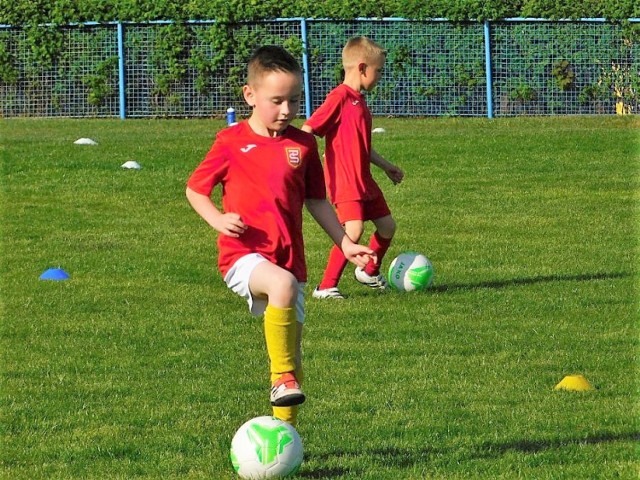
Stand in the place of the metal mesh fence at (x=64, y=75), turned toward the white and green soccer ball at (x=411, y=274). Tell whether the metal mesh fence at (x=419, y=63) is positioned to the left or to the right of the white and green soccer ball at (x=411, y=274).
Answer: left

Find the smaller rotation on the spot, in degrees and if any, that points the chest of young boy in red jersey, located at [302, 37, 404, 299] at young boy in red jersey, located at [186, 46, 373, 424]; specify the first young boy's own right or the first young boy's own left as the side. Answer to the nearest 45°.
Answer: approximately 90° to the first young boy's own right

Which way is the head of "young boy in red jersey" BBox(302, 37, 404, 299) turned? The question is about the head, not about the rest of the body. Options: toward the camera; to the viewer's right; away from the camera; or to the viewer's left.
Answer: to the viewer's right

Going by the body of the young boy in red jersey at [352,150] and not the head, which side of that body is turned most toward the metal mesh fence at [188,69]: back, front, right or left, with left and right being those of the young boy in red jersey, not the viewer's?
left

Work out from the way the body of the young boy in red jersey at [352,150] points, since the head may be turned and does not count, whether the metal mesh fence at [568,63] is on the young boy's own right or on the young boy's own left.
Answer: on the young boy's own left

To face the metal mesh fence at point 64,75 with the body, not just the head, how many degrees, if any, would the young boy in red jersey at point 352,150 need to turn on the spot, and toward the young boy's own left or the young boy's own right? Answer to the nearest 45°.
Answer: approximately 90° to the young boy's own left

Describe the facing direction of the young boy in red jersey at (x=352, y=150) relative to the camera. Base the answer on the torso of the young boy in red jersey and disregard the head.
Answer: to the viewer's right

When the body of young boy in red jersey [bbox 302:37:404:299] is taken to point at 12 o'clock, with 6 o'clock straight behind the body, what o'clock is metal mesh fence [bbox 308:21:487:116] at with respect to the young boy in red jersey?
The metal mesh fence is roughly at 9 o'clock from the young boy in red jersey.
